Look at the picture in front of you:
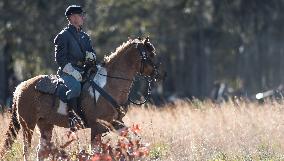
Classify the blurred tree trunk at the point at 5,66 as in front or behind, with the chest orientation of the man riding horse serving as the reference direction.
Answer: behind

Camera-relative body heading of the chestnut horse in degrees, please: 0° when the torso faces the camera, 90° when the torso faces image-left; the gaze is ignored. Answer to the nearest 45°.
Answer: approximately 270°

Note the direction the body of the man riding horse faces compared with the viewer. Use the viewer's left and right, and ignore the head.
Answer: facing the viewer and to the right of the viewer

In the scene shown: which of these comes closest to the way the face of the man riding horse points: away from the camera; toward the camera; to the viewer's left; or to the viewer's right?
to the viewer's right
